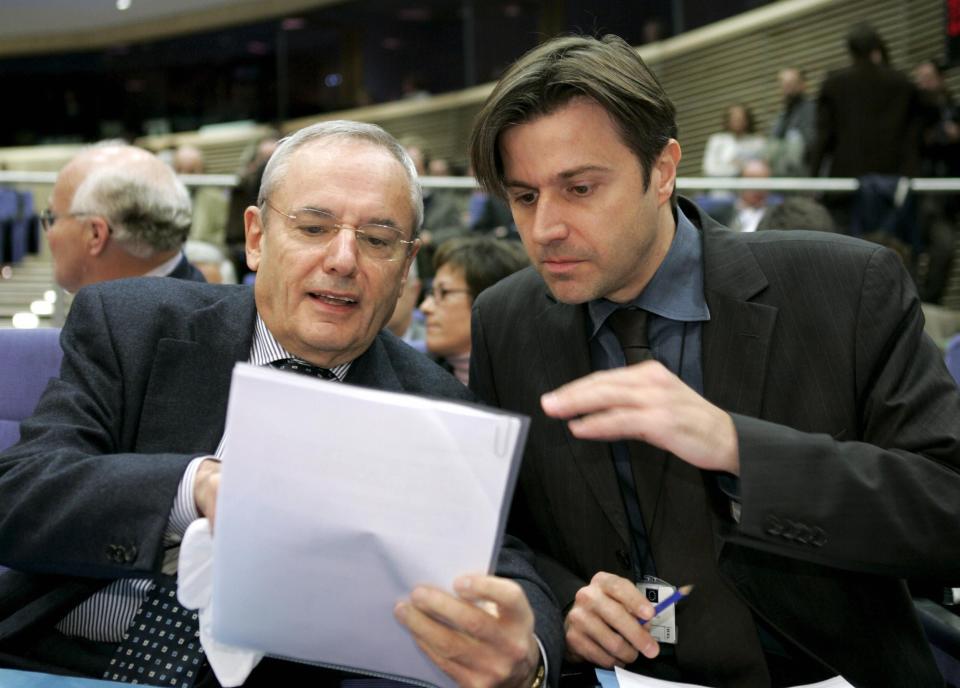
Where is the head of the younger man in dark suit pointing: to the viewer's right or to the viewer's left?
to the viewer's left

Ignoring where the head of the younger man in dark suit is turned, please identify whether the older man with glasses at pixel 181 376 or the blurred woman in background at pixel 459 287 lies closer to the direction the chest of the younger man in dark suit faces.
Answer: the older man with glasses

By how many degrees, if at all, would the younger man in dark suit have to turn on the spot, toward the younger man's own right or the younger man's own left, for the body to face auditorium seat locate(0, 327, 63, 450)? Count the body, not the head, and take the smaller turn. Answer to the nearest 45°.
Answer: approximately 45° to the younger man's own right

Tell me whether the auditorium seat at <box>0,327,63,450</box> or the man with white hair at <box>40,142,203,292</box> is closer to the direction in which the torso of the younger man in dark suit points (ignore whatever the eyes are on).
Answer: the auditorium seat

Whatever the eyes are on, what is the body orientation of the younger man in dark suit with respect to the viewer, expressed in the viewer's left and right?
facing the viewer and to the left of the viewer

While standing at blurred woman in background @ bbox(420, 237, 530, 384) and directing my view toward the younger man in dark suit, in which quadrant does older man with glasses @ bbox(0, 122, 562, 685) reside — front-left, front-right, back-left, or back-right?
front-right

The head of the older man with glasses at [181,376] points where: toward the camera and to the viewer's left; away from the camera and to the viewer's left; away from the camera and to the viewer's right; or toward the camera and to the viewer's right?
toward the camera and to the viewer's right

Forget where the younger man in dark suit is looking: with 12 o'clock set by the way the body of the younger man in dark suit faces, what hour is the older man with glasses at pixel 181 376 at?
The older man with glasses is roughly at 1 o'clock from the younger man in dark suit.

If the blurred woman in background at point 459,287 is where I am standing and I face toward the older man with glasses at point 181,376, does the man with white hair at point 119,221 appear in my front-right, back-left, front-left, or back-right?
front-right

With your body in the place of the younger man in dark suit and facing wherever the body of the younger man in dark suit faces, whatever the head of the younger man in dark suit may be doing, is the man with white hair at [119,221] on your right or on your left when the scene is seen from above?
on your right

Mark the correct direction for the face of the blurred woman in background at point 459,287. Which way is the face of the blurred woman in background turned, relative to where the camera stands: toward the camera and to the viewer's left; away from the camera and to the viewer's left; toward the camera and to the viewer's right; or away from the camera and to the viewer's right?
toward the camera and to the viewer's left
